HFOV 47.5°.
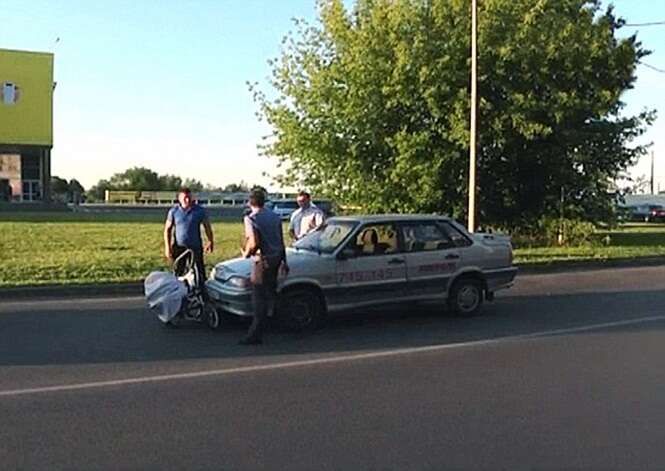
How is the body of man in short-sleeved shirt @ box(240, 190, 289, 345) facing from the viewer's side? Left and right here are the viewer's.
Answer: facing away from the viewer and to the left of the viewer

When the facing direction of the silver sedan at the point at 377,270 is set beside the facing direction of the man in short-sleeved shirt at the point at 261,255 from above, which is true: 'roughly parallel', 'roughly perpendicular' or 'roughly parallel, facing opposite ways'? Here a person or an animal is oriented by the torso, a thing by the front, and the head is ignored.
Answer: roughly perpendicular

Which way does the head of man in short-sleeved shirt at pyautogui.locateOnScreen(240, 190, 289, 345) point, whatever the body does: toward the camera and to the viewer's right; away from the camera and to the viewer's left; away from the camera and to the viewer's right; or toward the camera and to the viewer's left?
away from the camera and to the viewer's left

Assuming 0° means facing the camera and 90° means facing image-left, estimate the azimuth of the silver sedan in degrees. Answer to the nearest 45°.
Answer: approximately 45°

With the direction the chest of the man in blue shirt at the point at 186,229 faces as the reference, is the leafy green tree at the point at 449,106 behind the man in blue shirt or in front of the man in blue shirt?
behind

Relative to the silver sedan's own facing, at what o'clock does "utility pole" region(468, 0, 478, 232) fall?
The utility pole is roughly at 5 o'clock from the silver sedan.

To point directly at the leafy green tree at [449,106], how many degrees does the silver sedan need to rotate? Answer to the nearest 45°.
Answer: approximately 135° to its right

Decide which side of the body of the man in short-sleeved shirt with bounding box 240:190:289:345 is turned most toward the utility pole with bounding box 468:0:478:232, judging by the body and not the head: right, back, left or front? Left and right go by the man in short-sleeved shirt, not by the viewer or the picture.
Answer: right

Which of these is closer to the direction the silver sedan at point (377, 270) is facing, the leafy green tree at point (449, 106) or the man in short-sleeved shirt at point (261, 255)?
the man in short-sleeved shirt

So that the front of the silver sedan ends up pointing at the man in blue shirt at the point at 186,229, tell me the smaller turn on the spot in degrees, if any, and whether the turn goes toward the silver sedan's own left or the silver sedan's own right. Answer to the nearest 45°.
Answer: approximately 45° to the silver sedan's own right

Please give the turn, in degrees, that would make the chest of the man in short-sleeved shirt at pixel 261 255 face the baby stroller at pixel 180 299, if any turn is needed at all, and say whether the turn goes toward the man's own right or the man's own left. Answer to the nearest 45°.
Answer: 0° — they already face it

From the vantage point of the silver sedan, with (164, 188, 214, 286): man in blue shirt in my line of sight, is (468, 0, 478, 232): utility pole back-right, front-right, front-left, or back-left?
back-right
